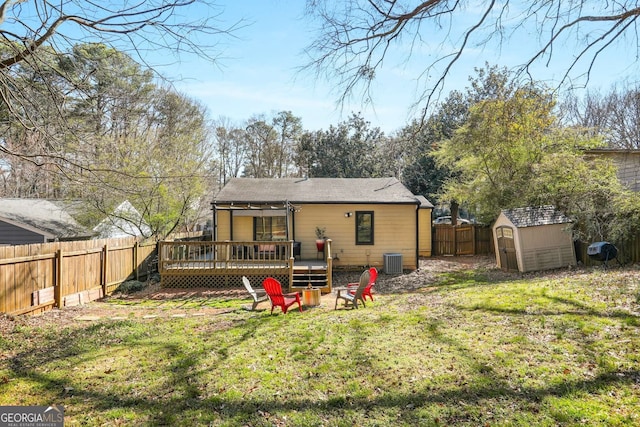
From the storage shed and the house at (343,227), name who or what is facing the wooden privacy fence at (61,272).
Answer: the storage shed

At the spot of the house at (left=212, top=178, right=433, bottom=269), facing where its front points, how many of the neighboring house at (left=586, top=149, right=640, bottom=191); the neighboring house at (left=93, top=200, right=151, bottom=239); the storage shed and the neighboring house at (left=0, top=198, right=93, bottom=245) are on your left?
2

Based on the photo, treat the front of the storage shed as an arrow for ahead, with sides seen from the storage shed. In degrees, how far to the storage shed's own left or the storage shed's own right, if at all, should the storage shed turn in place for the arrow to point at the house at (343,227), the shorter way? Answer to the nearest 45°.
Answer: approximately 45° to the storage shed's own right

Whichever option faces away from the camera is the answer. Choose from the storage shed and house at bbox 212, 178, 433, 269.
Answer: the house

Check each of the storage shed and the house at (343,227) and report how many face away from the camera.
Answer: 1

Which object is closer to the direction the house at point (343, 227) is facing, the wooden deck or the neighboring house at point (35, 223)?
the neighboring house

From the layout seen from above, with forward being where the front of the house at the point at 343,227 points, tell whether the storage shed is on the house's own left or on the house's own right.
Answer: on the house's own right

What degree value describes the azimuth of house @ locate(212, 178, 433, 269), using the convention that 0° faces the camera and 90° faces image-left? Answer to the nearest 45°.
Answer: approximately 180°

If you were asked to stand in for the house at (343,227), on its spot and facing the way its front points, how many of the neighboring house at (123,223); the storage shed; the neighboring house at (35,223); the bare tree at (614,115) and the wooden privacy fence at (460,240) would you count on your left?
2

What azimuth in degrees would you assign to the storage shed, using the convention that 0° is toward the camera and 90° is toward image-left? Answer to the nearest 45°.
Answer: approximately 45°

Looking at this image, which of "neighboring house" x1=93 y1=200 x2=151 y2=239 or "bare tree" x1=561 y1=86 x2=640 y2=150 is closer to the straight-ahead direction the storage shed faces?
the neighboring house

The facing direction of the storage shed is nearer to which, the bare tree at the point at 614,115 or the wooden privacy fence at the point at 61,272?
the wooden privacy fence

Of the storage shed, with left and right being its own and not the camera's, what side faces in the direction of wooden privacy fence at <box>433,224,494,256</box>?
right

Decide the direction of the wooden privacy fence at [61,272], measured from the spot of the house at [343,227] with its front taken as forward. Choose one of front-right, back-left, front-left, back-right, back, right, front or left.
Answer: back-left

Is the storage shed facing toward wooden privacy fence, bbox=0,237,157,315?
yes

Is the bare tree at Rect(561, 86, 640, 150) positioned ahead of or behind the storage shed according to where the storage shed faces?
behind
